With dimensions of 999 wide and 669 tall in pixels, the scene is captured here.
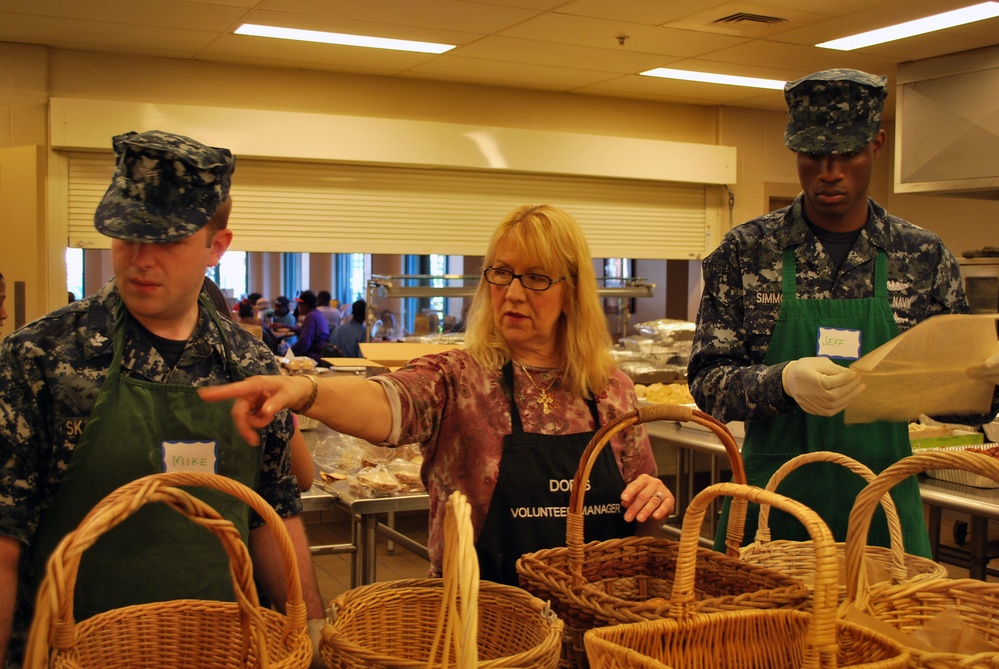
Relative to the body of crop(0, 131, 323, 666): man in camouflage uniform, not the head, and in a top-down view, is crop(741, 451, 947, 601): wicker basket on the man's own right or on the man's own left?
on the man's own left

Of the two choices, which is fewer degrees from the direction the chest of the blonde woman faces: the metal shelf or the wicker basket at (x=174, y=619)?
the wicker basket

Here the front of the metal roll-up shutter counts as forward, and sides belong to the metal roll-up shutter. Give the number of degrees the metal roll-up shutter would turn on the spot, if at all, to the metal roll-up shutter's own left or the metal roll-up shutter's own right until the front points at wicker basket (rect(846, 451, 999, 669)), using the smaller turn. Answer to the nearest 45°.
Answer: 0° — it already faces it

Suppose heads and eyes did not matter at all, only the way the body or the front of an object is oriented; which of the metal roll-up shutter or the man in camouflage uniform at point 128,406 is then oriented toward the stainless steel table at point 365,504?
the metal roll-up shutter

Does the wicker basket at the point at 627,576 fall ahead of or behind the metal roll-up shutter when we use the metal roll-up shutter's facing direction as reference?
ahead

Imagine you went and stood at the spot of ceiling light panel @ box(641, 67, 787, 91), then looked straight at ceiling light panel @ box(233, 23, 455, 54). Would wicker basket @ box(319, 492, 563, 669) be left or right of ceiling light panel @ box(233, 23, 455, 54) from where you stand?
left

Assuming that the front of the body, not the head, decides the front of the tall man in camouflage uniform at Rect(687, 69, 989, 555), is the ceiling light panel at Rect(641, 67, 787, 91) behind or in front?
behind

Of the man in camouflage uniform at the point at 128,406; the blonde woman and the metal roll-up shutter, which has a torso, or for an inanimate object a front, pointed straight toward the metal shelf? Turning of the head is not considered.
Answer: the metal roll-up shutter

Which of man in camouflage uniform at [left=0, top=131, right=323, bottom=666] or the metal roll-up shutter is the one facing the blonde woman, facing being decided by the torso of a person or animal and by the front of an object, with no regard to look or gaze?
the metal roll-up shutter

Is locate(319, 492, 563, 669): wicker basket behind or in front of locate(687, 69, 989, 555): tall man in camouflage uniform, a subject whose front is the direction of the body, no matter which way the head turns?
in front

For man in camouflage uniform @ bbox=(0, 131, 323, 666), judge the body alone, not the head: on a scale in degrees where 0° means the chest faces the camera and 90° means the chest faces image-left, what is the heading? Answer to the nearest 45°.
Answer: approximately 0°
